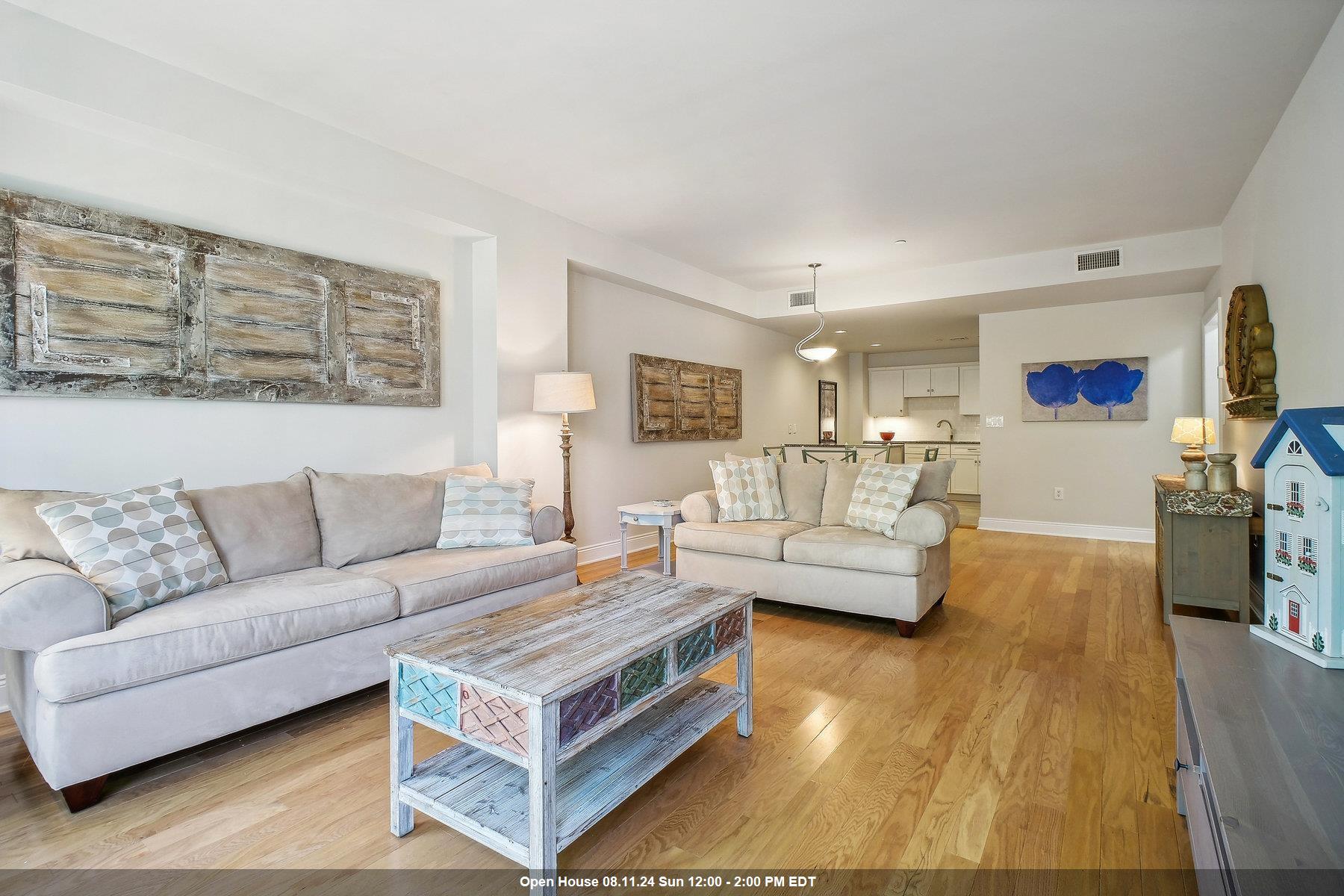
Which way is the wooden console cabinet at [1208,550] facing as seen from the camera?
to the viewer's left

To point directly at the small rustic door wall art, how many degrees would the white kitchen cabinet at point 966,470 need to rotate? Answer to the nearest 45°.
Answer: approximately 45° to its right

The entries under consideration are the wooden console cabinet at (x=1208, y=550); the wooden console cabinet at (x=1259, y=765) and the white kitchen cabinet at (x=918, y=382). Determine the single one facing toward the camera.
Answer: the white kitchen cabinet

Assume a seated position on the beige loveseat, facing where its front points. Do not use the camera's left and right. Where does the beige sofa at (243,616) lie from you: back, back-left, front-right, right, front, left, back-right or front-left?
front

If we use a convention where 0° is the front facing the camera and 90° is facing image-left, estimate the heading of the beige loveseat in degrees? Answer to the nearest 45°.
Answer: approximately 45°

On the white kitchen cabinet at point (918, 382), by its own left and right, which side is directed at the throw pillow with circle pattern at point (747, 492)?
front

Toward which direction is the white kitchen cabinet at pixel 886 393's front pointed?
toward the camera

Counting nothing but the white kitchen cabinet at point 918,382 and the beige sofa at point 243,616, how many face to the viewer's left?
0

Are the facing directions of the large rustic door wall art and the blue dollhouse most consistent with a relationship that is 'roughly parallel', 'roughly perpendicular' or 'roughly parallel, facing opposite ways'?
roughly parallel, facing opposite ways

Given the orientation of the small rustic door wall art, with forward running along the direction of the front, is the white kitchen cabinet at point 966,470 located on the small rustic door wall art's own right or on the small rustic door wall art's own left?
on the small rustic door wall art's own left

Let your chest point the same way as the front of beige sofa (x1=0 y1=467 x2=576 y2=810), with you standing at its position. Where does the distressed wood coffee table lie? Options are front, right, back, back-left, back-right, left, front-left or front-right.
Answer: front

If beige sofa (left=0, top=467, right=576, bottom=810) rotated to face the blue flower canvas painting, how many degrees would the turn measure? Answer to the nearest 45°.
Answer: approximately 45° to its left

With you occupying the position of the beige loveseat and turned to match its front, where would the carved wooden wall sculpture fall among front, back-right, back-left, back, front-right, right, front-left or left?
back-left

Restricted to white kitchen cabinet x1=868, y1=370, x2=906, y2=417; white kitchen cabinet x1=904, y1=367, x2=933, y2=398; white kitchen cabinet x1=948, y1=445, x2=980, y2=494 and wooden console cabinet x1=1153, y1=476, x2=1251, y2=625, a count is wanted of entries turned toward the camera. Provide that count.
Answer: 3

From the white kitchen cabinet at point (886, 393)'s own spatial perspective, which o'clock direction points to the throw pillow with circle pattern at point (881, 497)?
The throw pillow with circle pattern is roughly at 12 o'clock from the white kitchen cabinet.

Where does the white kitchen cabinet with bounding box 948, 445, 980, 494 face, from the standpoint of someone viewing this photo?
facing the viewer

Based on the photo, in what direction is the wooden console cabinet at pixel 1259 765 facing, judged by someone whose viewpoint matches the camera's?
facing to the left of the viewer
